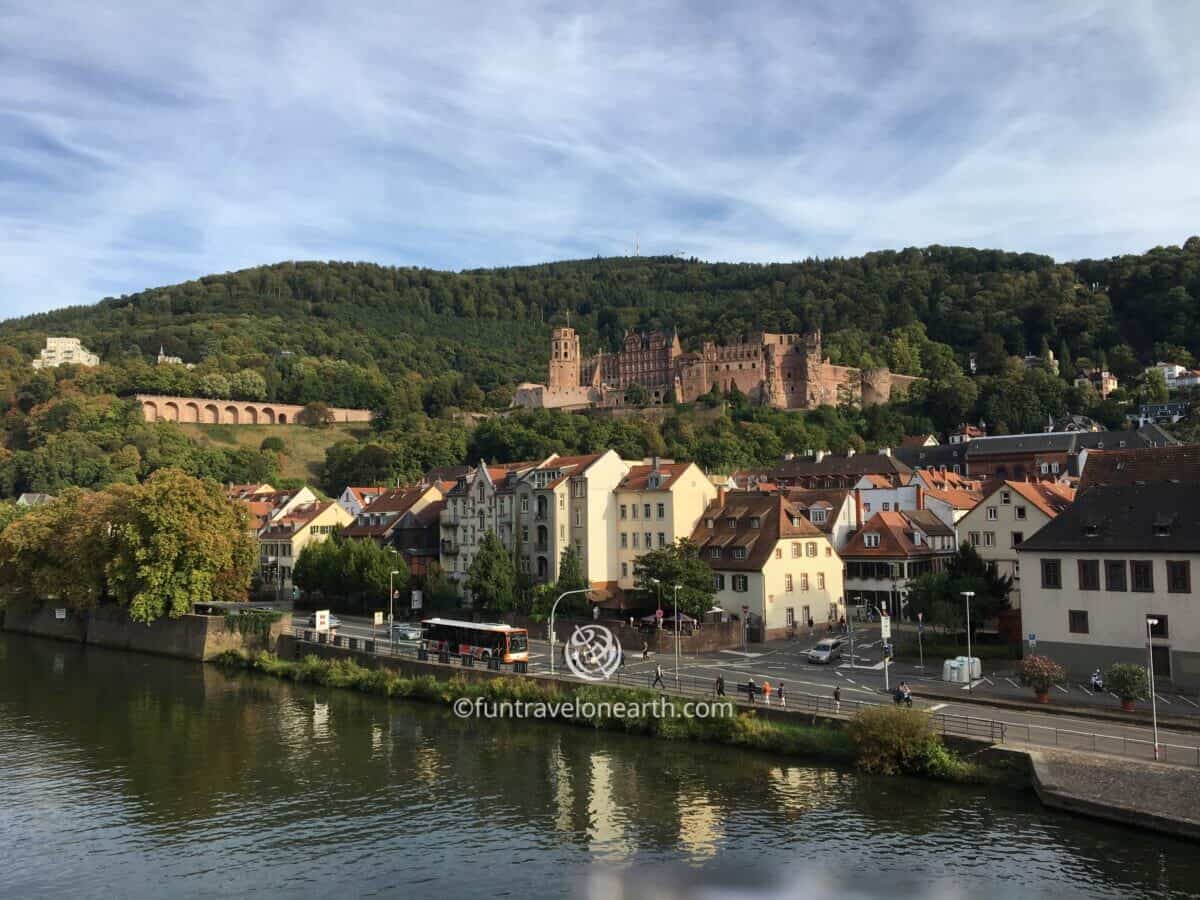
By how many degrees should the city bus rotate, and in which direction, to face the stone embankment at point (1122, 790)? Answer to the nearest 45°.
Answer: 0° — it already faces it

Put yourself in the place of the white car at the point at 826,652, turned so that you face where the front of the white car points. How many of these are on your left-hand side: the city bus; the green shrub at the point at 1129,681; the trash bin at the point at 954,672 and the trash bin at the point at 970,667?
3

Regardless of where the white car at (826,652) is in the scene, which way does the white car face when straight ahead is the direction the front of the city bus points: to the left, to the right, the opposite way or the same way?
to the right

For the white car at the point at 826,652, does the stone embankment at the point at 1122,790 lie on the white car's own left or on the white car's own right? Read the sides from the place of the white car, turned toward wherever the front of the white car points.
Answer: on the white car's own left

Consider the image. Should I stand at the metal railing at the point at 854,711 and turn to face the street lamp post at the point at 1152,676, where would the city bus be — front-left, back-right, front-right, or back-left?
back-left

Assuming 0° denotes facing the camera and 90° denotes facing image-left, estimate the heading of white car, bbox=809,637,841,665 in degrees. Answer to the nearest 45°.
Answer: approximately 45°

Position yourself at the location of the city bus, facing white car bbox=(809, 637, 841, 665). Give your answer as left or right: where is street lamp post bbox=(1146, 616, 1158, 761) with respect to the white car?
right

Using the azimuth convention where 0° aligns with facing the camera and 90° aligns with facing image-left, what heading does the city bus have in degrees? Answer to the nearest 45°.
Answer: approximately 315°
